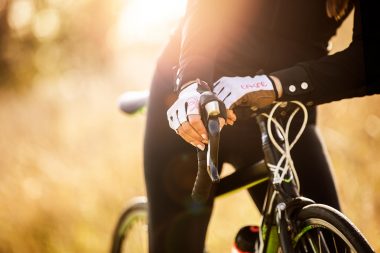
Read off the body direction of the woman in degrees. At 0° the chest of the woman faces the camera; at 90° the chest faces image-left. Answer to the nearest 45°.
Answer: approximately 315°

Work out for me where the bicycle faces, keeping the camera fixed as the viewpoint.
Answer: facing the viewer and to the right of the viewer
